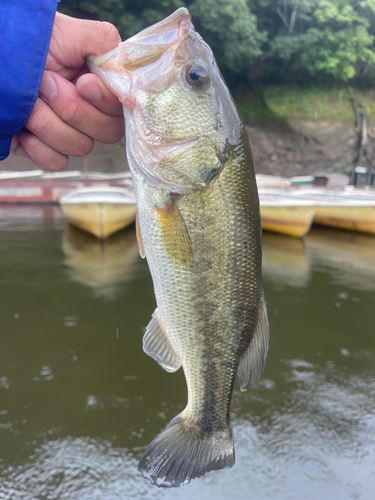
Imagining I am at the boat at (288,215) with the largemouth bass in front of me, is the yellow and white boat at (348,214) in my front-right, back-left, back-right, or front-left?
back-left

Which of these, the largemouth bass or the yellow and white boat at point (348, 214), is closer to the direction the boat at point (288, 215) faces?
the largemouth bass

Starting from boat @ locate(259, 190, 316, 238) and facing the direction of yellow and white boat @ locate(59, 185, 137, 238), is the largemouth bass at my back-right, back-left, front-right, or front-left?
front-left

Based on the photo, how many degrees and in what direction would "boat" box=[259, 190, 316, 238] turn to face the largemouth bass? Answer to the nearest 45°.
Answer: approximately 45° to its right

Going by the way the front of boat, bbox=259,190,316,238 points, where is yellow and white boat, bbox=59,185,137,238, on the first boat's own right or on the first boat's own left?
on the first boat's own right

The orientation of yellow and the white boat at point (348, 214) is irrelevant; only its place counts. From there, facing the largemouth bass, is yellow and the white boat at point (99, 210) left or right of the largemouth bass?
right

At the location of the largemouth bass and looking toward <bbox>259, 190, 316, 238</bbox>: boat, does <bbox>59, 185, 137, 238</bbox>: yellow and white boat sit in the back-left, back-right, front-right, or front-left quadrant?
front-left

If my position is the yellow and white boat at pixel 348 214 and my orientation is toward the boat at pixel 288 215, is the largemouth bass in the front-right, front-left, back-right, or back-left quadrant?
front-left

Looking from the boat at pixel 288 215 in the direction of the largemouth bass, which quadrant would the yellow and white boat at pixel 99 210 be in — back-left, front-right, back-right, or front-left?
front-right

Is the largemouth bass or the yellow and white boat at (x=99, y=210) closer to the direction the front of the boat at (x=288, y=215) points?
the largemouth bass

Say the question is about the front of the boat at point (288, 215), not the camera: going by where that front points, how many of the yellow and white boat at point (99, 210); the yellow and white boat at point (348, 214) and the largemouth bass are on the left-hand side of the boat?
1

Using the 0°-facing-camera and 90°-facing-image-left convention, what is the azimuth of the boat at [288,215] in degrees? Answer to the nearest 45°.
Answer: approximately 315°
